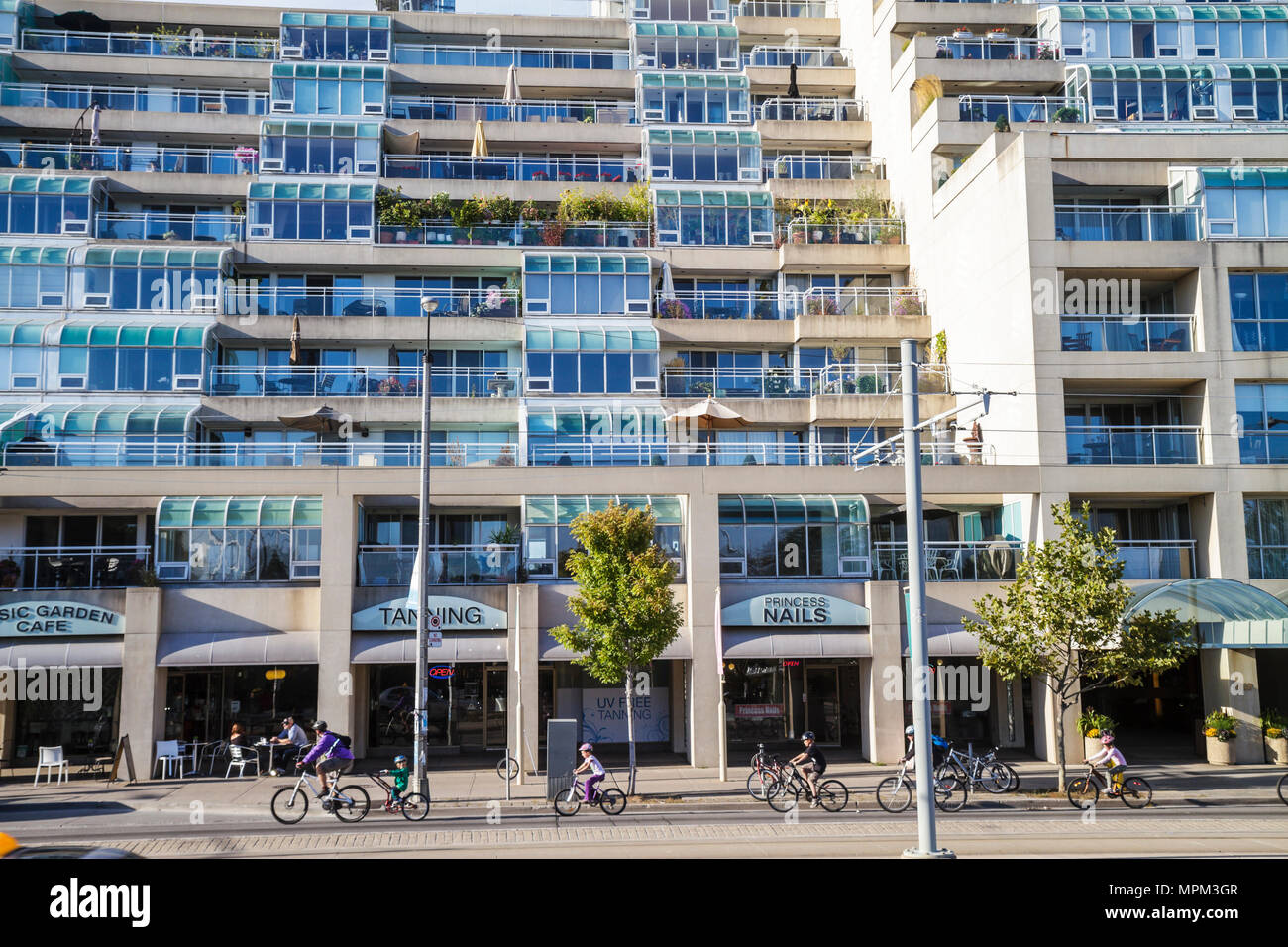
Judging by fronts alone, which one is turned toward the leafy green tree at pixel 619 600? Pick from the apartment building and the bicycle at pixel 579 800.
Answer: the apartment building

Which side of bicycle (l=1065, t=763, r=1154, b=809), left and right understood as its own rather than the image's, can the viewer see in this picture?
left

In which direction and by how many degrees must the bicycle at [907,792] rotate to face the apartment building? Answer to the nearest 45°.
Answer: approximately 45° to its right

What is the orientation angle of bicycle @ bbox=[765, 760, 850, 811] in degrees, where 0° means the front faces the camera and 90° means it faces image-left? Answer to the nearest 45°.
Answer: approximately 90°

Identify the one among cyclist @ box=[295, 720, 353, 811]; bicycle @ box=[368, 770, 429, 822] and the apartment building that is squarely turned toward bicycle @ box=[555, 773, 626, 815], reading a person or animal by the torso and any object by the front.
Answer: the apartment building

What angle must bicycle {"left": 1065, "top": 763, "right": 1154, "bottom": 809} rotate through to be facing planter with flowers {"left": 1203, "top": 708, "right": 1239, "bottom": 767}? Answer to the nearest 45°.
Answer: approximately 90° to its right

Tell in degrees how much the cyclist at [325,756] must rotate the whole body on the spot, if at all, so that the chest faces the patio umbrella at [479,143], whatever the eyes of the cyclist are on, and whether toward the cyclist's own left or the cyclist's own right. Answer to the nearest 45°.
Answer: approximately 90° to the cyclist's own right

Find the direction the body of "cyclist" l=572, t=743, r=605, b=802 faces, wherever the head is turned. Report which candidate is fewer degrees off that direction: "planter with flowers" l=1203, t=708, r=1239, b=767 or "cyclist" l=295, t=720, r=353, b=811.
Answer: the cyclist

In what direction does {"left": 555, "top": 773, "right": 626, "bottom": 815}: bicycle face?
to the viewer's left

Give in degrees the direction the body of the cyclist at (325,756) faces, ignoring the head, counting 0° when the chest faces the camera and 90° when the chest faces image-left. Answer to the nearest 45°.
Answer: approximately 90°
